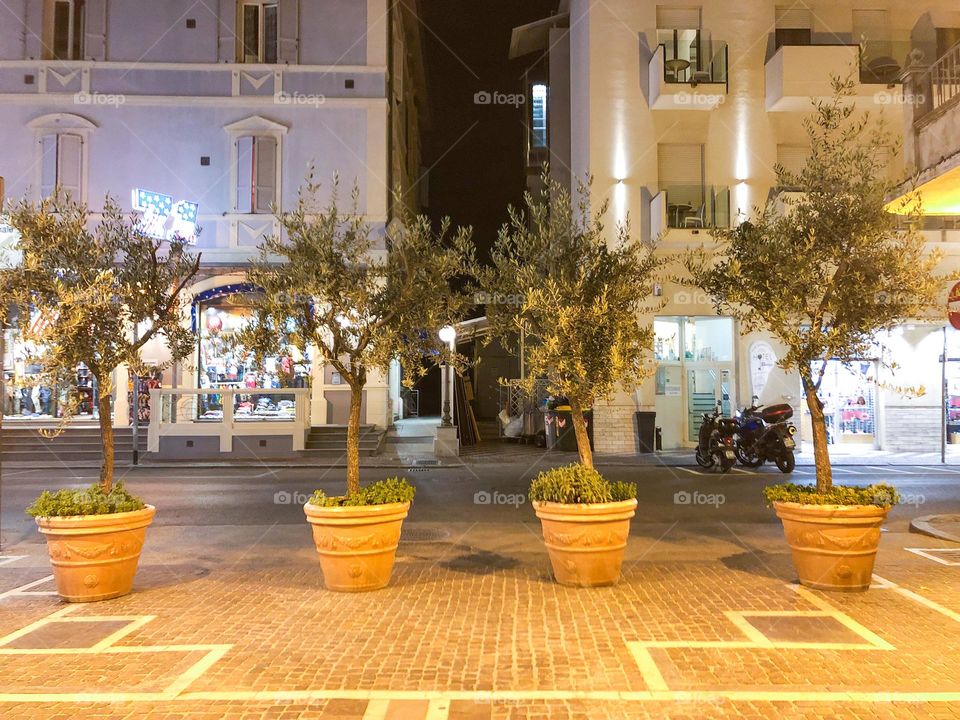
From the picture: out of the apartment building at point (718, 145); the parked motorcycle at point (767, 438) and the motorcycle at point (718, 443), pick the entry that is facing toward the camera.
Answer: the apartment building

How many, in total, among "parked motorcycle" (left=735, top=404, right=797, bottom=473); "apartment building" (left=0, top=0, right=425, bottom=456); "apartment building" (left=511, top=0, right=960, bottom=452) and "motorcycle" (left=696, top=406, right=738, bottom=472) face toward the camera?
2

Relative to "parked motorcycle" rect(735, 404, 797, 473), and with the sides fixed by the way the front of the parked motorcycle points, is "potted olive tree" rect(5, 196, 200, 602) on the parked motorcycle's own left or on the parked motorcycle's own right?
on the parked motorcycle's own left

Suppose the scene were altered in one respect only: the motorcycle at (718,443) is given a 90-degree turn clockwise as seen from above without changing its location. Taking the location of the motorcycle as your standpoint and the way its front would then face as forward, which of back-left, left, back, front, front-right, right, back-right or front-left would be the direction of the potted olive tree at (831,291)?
back-right

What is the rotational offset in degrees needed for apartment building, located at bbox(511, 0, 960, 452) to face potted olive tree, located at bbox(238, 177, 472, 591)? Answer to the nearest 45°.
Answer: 0° — it already faces it

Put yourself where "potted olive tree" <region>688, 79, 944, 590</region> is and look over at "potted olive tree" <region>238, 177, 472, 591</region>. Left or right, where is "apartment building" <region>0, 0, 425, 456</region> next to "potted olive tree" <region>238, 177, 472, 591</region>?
right

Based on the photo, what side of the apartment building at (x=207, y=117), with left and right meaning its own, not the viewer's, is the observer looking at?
front

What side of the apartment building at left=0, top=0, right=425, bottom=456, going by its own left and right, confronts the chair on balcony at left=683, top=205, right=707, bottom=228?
left

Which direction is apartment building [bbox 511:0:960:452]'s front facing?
toward the camera

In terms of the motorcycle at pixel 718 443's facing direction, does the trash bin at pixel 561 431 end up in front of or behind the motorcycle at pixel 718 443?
in front
